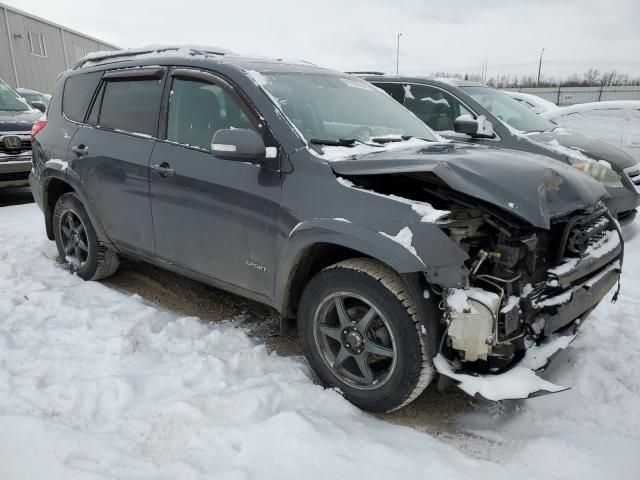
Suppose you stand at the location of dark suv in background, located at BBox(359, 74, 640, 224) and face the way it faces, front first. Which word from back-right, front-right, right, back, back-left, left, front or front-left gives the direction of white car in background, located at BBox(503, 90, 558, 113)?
back-left

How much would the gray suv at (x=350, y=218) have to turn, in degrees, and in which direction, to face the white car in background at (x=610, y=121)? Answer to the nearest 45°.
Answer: approximately 90° to its left

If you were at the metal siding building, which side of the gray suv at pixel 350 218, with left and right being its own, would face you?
back

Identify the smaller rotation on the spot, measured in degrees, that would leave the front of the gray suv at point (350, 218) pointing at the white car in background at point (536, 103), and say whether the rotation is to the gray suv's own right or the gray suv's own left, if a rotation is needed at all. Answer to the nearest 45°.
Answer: approximately 90° to the gray suv's own left

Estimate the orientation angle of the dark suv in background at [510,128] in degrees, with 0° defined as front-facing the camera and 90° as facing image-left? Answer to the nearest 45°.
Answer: approximately 315°

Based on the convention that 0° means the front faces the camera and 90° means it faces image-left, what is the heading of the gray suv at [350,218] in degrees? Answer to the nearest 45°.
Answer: approximately 315°

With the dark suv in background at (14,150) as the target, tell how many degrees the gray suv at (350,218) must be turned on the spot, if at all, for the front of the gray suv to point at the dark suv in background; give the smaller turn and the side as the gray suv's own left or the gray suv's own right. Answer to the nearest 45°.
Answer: approximately 180°

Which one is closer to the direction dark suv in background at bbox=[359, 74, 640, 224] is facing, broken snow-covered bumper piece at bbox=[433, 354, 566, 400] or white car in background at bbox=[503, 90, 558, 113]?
the broken snow-covered bumper piece
